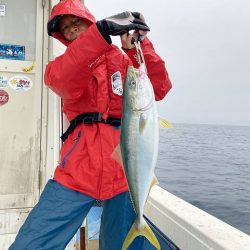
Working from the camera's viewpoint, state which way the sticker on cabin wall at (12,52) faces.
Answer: facing the viewer

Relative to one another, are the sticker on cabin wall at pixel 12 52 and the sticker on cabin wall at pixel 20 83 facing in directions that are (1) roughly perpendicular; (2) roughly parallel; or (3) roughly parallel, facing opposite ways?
roughly parallel

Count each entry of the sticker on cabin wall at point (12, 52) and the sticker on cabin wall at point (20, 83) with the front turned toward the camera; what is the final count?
2

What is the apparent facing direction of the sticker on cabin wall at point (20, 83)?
toward the camera

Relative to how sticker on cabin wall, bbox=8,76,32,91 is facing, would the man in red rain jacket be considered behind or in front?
in front

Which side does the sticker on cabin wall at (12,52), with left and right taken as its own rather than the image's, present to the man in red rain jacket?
front

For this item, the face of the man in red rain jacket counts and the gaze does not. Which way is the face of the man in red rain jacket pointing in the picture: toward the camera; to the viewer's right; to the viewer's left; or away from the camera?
toward the camera
